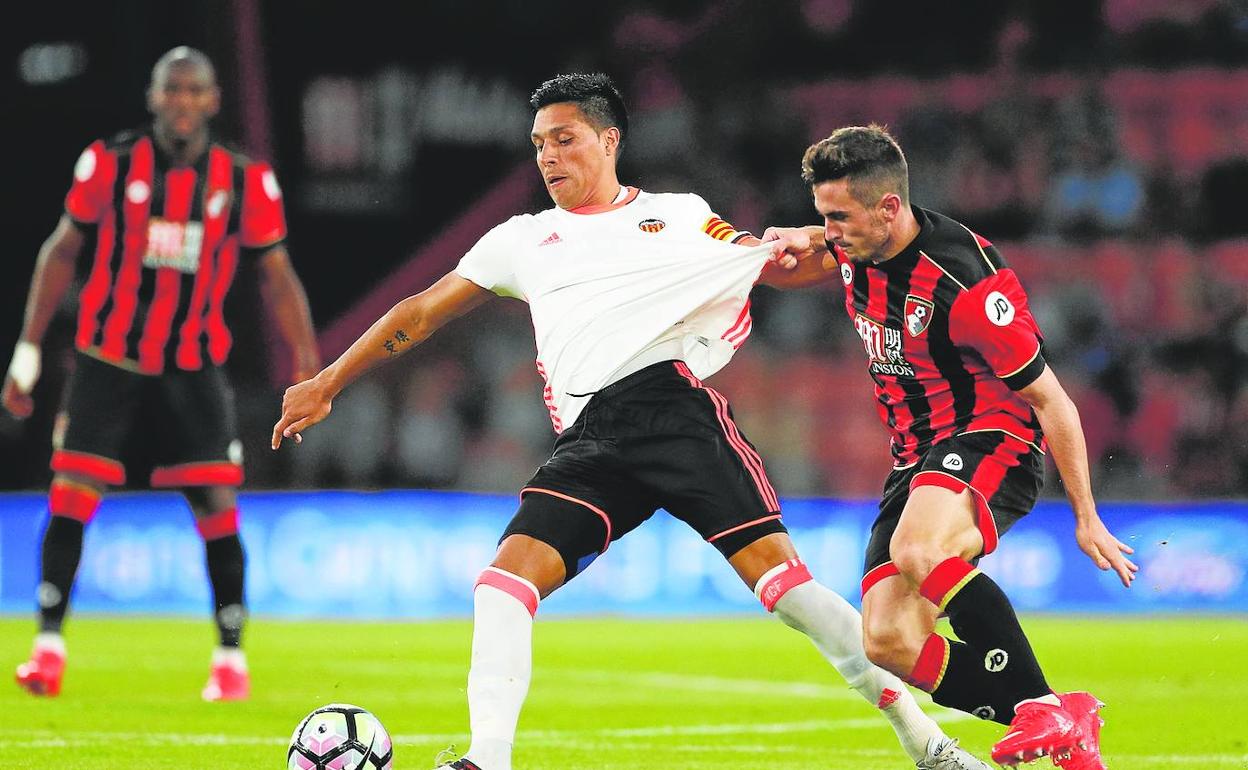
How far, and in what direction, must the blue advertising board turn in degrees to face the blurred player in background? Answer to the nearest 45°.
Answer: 0° — it already faces them

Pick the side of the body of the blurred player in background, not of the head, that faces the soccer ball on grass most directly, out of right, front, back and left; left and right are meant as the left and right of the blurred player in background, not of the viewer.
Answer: front

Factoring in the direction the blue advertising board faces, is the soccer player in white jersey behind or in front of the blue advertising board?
in front

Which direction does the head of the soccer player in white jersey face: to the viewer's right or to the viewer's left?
to the viewer's left

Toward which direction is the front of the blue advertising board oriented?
toward the camera

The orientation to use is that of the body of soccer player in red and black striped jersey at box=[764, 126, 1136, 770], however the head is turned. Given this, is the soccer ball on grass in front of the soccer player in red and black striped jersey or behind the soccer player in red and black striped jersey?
in front

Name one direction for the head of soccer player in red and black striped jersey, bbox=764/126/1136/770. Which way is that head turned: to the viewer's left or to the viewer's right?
to the viewer's left

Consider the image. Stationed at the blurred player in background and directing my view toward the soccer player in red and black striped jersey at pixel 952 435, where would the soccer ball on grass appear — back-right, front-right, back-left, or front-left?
front-right

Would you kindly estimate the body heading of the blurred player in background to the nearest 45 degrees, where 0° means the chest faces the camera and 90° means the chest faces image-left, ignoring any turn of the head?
approximately 0°

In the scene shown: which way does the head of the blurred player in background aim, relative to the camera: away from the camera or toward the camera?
toward the camera

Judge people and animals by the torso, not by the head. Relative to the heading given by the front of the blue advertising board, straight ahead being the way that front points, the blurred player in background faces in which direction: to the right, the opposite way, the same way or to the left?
the same way

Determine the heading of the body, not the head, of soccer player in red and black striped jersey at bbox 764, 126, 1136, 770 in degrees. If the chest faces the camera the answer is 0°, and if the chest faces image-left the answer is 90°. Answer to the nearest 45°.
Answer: approximately 45°

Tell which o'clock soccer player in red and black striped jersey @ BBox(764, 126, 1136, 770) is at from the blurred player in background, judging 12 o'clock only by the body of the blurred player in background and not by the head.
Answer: The soccer player in red and black striped jersey is roughly at 11 o'clock from the blurred player in background.

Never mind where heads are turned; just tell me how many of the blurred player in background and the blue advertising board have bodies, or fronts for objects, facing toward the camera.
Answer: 2
